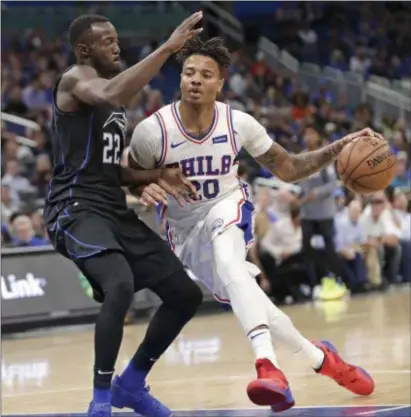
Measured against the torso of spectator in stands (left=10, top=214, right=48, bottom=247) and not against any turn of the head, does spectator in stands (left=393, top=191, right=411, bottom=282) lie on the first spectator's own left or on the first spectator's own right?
on the first spectator's own left

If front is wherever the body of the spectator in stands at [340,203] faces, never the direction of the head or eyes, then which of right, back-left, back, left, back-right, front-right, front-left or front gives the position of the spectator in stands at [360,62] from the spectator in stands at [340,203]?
back-right

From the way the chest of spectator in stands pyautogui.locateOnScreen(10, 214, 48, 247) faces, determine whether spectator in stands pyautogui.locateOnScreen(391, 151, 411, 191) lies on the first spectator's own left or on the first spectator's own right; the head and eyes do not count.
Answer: on the first spectator's own left

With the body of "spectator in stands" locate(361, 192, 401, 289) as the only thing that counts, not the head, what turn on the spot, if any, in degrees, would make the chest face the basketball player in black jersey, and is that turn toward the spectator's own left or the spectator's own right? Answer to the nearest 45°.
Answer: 0° — they already face them

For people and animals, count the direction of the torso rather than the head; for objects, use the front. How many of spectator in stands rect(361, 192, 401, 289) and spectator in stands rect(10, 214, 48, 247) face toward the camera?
2

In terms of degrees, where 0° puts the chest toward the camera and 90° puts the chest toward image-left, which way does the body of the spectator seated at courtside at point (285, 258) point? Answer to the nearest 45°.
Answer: approximately 315°

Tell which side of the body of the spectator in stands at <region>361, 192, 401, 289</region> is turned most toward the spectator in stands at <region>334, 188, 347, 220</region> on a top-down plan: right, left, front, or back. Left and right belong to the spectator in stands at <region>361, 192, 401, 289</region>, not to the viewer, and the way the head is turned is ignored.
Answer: right

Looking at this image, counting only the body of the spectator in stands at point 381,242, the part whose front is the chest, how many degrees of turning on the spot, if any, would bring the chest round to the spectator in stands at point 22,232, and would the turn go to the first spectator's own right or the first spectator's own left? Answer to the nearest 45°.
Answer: approximately 45° to the first spectator's own right

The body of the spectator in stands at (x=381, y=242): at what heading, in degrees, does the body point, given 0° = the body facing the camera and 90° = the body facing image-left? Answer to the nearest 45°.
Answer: approximately 0°
